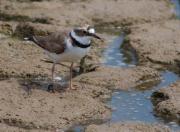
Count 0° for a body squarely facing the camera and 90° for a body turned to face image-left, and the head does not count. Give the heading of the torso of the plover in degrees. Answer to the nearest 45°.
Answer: approximately 270°
